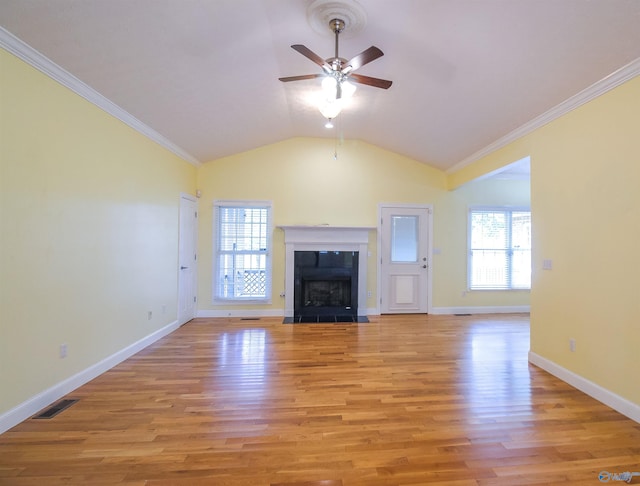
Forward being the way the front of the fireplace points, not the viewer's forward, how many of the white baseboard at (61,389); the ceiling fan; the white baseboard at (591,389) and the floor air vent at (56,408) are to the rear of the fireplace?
0

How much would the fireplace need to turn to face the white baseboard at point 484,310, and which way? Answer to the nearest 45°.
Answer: approximately 90° to its left

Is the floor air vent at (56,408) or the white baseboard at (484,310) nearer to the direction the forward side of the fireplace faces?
the floor air vent

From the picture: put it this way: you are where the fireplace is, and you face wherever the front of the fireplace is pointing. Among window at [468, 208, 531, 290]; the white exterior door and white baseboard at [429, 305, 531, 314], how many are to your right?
0

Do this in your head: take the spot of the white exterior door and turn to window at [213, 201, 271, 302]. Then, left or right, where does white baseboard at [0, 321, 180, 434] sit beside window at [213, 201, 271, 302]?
left

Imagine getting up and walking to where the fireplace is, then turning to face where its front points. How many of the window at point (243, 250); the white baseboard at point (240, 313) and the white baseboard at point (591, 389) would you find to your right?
2

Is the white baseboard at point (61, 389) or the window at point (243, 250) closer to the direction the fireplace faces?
the white baseboard

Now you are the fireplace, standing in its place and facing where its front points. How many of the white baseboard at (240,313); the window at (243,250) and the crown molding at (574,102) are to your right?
2

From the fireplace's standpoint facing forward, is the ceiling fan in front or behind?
in front

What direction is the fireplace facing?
toward the camera

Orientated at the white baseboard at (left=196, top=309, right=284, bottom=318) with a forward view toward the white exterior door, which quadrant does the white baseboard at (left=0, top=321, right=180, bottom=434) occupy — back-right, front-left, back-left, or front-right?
back-right

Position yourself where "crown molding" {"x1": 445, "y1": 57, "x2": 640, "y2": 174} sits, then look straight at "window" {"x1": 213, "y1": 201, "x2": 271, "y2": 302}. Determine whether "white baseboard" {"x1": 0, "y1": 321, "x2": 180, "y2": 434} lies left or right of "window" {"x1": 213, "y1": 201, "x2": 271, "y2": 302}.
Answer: left

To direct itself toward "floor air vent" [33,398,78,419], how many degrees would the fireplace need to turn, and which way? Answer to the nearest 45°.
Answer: approximately 45° to its right

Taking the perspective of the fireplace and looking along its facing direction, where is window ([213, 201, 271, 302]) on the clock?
The window is roughly at 3 o'clock from the fireplace.

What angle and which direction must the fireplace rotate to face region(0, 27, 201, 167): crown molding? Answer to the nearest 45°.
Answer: approximately 45° to its right

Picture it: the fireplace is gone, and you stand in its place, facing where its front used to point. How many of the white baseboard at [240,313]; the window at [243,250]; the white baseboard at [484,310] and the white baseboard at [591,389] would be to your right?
2

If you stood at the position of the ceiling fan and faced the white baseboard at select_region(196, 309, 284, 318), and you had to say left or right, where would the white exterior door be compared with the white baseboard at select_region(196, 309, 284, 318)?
right

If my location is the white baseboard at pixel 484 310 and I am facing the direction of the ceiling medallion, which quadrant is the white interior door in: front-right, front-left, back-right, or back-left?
front-right

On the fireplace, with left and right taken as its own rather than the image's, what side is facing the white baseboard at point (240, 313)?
right

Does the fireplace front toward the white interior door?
no

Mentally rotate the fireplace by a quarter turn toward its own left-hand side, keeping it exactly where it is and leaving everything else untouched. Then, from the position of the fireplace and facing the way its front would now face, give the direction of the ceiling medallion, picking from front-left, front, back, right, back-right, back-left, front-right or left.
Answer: right

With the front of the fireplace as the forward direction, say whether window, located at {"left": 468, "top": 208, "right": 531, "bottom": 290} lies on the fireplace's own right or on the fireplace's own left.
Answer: on the fireplace's own left
